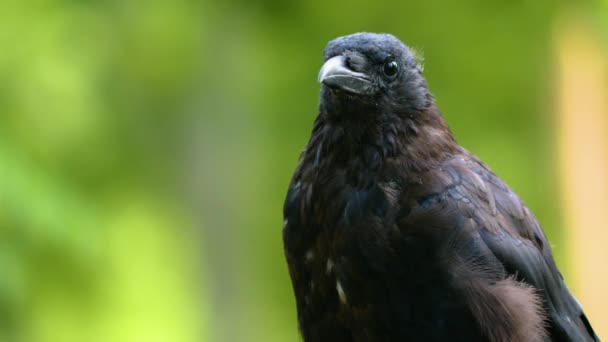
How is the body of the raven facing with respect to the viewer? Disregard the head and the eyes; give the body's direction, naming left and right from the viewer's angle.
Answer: facing the viewer and to the left of the viewer
